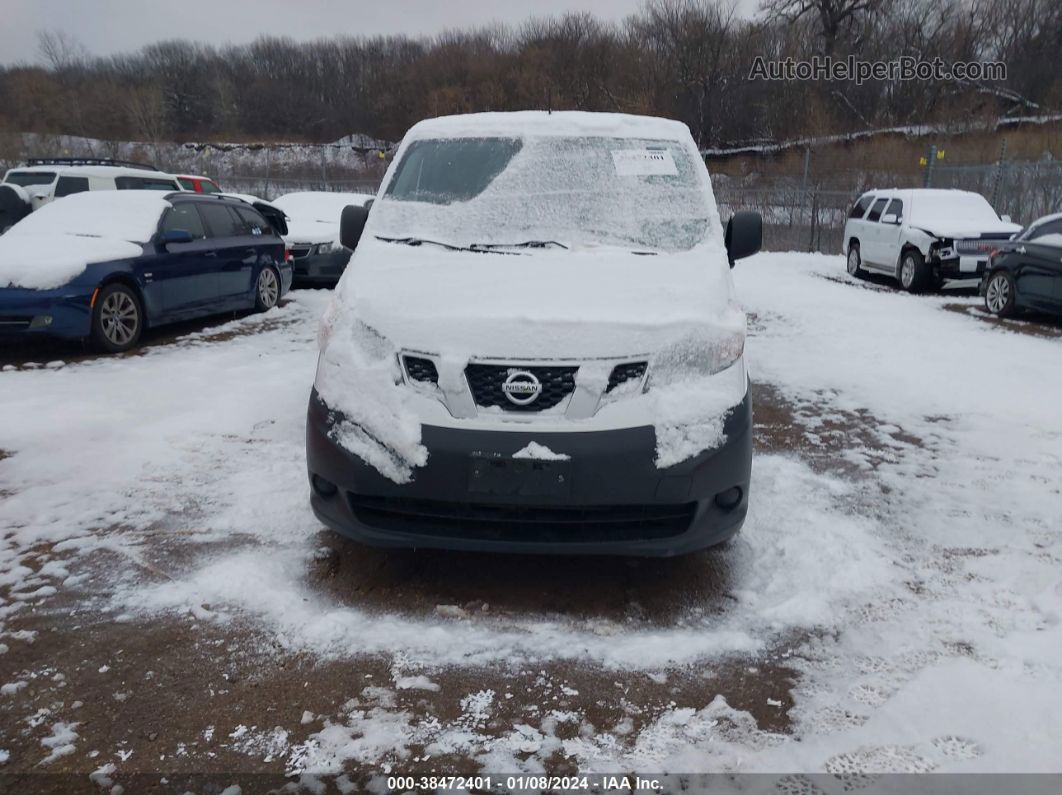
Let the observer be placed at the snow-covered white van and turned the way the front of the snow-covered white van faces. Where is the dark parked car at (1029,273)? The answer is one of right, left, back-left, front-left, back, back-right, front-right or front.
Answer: back-left

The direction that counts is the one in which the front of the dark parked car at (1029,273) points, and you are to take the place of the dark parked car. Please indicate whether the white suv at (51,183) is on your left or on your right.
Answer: on your right

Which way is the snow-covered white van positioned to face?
toward the camera

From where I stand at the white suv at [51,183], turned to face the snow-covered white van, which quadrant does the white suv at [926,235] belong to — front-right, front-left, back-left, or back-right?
front-left

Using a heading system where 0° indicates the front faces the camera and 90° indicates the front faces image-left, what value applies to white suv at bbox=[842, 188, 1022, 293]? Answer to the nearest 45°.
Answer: approximately 315°

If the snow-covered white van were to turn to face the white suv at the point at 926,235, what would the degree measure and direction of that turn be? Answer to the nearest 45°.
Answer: approximately 135° to its left

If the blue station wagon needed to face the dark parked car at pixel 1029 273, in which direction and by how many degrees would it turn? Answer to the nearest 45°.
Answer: approximately 135° to its left

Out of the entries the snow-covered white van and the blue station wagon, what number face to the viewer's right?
0

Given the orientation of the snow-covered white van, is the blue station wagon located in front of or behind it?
behind

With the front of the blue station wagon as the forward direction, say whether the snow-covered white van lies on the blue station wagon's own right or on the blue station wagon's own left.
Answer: on the blue station wagon's own left

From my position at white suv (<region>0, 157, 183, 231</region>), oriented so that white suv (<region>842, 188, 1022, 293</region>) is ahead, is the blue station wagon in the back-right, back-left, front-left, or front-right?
front-right

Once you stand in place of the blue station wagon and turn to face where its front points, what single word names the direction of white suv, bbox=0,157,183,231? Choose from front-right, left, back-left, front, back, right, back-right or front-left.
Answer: back-right

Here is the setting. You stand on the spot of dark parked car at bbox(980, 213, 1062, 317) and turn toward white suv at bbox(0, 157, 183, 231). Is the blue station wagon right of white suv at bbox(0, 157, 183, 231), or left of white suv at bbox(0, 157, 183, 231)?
left
